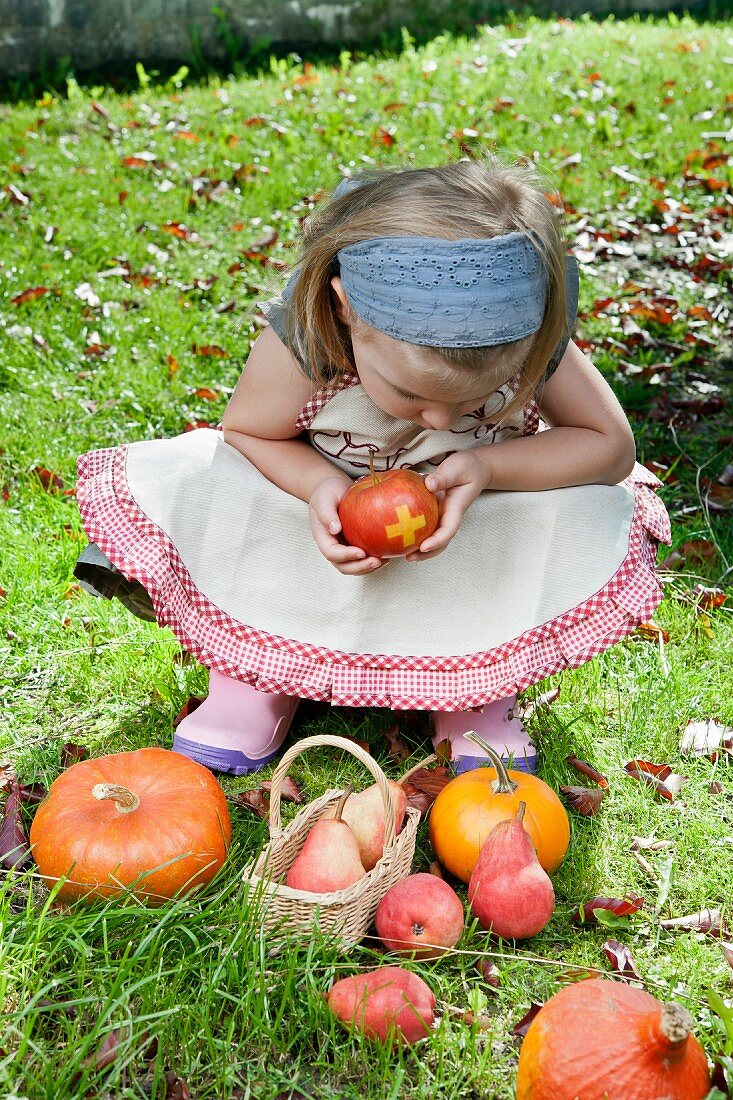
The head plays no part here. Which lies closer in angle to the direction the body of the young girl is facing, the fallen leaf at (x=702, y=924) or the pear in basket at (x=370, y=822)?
the pear in basket

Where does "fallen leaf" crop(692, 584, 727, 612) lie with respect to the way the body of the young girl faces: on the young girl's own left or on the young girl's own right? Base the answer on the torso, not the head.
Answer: on the young girl's own left

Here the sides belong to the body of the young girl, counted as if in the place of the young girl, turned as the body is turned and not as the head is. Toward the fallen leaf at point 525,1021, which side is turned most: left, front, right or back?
front

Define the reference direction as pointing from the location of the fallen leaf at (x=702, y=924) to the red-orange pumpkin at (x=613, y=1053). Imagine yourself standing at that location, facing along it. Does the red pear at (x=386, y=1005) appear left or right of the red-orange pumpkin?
right

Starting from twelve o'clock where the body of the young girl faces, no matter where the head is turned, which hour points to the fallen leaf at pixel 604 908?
The fallen leaf is roughly at 11 o'clock from the young girl.

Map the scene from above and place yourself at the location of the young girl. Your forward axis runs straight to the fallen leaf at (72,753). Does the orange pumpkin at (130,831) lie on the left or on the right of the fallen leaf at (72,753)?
left

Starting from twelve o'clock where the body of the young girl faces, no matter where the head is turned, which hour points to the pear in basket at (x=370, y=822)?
The pear in basket is roughly at 12 o'clock from the young girl.

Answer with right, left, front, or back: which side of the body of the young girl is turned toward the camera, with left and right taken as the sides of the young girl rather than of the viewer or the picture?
front

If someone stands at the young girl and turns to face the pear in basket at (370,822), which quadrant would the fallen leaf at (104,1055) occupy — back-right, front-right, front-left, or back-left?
front-right

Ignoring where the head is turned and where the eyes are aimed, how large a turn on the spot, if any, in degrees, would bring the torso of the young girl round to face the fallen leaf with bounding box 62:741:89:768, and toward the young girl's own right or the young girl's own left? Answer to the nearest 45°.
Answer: approximately 90° to the young girl's own right

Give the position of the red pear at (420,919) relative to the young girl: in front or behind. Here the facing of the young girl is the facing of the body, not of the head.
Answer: in front

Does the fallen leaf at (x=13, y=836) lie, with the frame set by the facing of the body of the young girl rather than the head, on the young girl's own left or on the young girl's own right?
on the young girl's own right

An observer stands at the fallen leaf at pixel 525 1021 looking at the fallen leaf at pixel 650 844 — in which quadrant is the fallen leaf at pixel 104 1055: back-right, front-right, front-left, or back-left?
back-left

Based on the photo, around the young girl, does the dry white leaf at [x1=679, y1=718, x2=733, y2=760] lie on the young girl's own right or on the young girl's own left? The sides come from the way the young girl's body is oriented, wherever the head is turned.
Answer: on the young girl's own left

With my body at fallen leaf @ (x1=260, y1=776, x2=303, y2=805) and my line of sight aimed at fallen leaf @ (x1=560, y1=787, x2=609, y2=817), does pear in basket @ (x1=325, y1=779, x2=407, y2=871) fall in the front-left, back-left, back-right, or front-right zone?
front-right

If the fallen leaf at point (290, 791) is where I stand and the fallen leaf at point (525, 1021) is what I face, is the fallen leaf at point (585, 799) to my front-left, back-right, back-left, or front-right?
front-left
